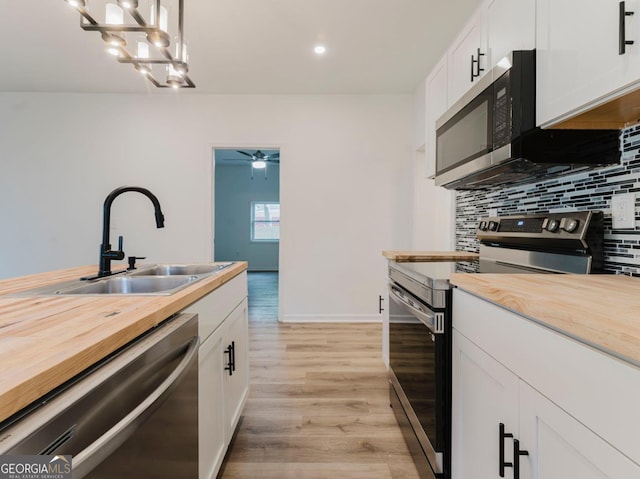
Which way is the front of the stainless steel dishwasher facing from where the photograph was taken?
facing the viewer and to the right of the viewer

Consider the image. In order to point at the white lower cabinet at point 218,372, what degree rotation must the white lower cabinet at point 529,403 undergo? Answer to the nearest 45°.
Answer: approximately 45° to its right

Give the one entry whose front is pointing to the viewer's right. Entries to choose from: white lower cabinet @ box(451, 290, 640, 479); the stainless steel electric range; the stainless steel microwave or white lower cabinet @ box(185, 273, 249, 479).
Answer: white lower cabinet @ box(185, 273, 249, 479)

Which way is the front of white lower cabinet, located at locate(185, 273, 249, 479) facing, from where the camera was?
facing to the right of the viewer

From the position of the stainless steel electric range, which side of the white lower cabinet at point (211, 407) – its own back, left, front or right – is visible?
front

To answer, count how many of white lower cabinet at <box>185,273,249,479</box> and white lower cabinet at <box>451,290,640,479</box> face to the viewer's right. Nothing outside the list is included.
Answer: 1

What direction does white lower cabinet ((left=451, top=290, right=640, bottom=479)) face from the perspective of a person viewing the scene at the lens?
facing the viewer and to the left of the viewer

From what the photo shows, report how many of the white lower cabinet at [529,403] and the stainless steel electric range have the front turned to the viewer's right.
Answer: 0

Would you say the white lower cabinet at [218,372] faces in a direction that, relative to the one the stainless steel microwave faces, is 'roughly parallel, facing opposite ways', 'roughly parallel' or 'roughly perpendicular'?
roughly parallel, facing opposite ways

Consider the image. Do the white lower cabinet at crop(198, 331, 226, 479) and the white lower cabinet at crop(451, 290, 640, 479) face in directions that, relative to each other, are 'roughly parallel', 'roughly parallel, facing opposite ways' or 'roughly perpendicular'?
roughly parallel, facing opposite ways

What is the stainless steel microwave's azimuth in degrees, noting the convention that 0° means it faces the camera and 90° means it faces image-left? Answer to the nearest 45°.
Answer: approximately 45°

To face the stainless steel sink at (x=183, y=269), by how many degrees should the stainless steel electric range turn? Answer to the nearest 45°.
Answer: approximately 45° to its right

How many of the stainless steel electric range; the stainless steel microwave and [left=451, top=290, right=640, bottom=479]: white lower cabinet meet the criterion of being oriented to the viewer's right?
0
